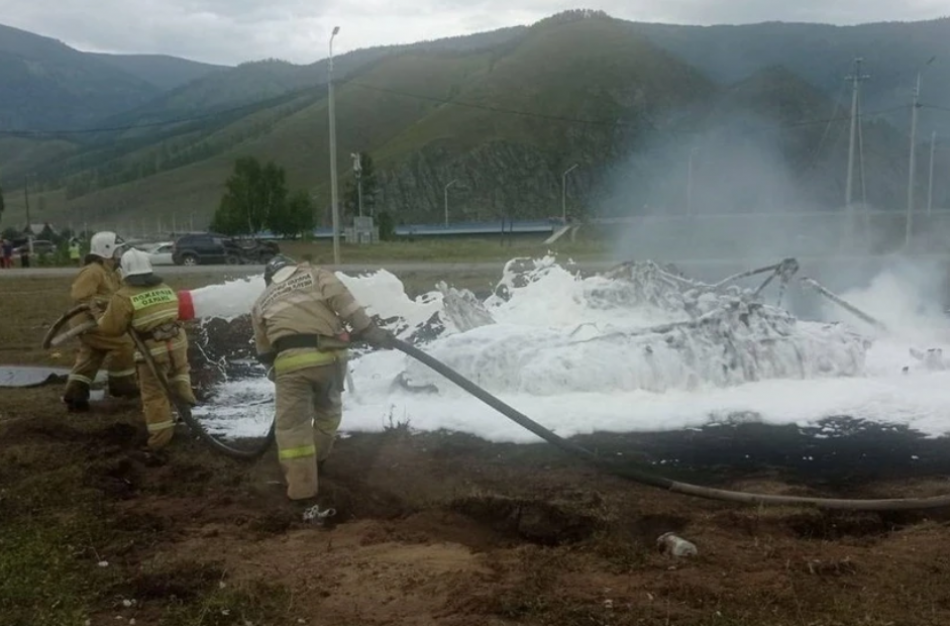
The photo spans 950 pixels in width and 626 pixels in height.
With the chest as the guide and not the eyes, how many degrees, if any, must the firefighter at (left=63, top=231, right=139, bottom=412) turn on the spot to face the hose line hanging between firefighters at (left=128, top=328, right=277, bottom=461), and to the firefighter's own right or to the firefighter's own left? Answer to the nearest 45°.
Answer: approximately 90° to the firefighter's own right

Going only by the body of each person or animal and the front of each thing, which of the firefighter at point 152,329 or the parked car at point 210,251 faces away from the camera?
the firefighter

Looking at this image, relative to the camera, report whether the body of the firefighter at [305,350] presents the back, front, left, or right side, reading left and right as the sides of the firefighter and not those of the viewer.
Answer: back

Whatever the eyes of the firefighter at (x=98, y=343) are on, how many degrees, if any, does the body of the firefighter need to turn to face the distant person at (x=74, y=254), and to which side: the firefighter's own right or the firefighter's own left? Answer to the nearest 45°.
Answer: approximately 90° to the firefighter's own left

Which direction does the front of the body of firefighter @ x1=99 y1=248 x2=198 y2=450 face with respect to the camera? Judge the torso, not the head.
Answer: away from the camera

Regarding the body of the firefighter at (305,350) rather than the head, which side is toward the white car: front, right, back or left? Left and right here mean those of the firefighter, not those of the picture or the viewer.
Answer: front

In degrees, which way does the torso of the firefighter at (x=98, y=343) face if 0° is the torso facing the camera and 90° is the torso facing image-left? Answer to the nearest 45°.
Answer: approximately 270°

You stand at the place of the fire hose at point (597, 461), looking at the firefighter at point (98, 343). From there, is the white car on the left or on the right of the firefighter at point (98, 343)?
right

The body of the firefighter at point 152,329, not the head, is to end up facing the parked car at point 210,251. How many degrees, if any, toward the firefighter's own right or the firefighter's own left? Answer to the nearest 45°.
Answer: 0° — they already face it
